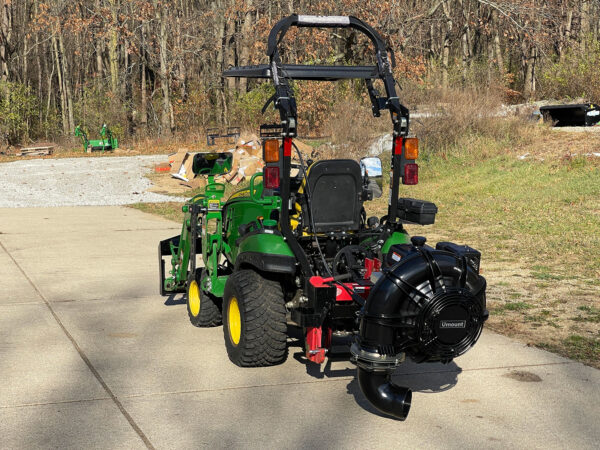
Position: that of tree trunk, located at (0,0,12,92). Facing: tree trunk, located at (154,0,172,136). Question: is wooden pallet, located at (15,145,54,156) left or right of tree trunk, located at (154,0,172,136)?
right

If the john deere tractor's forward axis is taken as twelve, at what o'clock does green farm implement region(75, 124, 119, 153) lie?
The green farm implement is roughly at 1 o'clock from the john deere tractor.

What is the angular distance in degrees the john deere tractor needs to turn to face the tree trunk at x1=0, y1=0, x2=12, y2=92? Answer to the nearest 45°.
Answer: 0° — it already faces it

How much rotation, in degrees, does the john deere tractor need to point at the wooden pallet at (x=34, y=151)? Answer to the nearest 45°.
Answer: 0° — it already faces it

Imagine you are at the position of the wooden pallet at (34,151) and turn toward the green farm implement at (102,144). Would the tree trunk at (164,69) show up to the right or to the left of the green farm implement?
left

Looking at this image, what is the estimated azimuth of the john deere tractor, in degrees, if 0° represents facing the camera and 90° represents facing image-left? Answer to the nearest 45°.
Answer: approximately 135°

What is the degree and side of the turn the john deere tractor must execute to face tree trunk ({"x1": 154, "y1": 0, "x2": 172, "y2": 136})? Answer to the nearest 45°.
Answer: approximately 45° to its right

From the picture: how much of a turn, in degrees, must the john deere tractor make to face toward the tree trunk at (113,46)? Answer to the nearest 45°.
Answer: approximately 45° to its right
